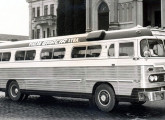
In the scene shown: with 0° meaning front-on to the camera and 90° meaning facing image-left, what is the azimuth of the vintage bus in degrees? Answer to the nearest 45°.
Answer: approximately 315°
